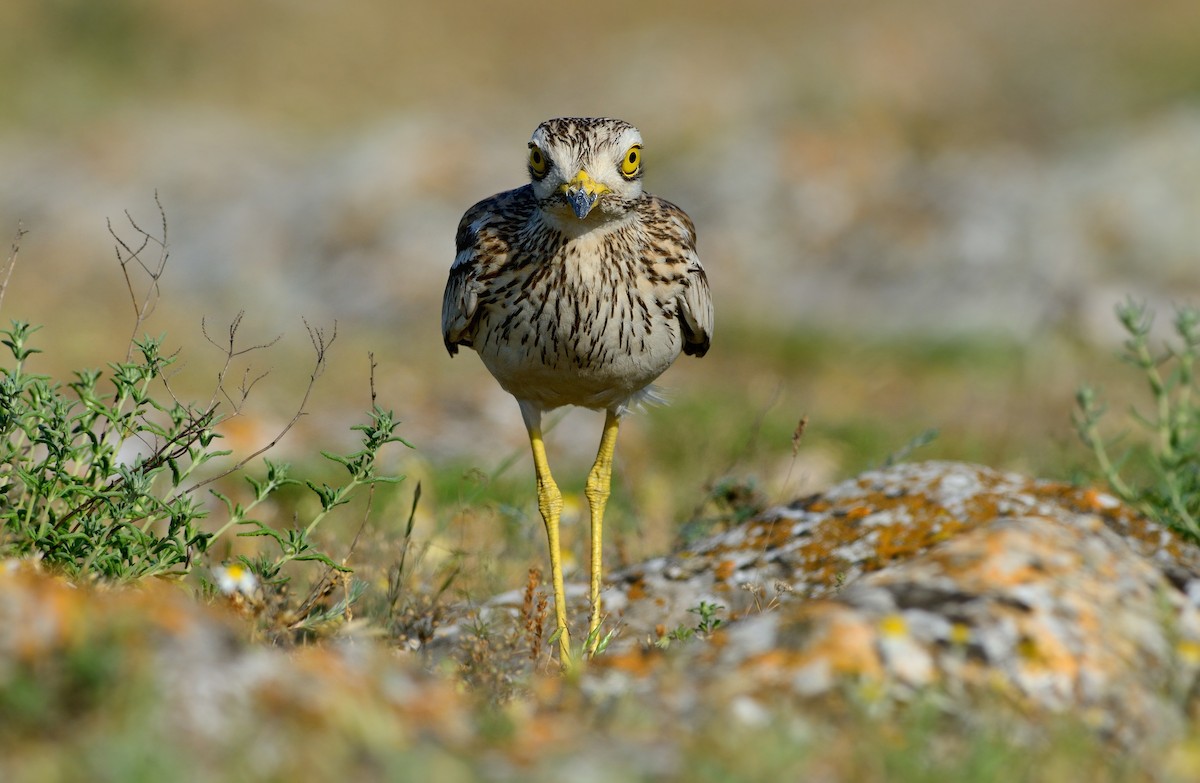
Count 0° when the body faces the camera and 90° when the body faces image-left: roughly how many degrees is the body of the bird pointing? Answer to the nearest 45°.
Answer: approximately 0°

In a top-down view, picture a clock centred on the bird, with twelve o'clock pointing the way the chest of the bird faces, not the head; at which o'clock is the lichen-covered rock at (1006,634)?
The lichen-covered rock is roughly at 11 o'clock from the bird.

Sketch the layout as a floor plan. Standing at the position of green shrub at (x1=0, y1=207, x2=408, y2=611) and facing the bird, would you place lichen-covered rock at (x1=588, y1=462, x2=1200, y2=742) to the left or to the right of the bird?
right

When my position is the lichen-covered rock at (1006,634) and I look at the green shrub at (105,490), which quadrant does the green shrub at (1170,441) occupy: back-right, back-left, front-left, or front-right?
back-right

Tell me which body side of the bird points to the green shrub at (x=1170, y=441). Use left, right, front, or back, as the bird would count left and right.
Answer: left

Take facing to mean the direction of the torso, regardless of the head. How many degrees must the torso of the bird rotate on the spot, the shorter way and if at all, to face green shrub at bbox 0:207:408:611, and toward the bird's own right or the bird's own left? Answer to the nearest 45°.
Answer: approximately 45° to the bird's own right

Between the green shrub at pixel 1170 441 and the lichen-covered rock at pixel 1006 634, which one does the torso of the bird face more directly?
the lichen-covered rock
